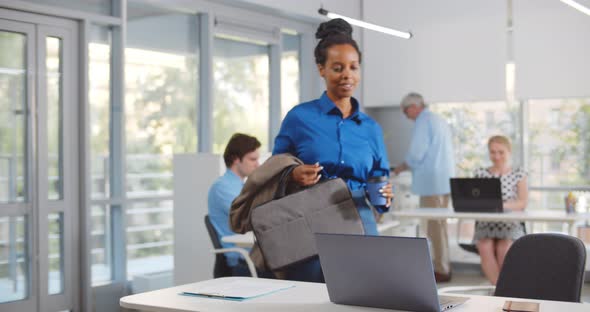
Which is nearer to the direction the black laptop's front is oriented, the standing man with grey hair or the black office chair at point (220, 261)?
the standing man with grey hair

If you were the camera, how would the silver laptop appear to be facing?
facing away from the viewer and to the right of the viewer

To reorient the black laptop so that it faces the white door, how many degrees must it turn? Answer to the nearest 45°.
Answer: approximately 90° to its left

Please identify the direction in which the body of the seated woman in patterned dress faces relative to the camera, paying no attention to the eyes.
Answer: toward the camera

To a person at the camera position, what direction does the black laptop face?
facing away from the viewer

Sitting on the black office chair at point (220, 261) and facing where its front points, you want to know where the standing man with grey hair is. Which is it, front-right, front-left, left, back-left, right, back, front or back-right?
front-left

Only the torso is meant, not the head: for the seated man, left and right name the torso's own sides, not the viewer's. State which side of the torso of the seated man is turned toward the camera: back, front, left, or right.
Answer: right

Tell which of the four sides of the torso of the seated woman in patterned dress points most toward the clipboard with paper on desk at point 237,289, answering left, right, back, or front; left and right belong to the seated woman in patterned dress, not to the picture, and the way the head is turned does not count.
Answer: front

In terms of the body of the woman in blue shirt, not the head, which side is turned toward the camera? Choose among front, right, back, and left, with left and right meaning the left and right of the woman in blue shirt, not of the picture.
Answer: front

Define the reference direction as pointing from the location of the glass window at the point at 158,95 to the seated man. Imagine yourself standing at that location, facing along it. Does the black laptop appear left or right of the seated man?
left

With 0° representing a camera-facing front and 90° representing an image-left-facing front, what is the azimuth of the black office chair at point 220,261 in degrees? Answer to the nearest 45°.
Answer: approximately 270°

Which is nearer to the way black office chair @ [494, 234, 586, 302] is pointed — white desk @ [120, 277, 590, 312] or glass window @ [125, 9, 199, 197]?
the white desk

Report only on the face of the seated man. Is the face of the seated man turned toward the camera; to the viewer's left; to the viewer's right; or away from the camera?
to the viewer's right

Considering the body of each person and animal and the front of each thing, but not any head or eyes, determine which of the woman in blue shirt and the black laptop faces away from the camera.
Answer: the black laptop

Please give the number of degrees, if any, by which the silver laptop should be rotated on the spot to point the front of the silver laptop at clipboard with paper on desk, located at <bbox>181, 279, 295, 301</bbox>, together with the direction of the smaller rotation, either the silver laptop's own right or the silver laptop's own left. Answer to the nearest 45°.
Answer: approximately 90° to the silver laptop's own left

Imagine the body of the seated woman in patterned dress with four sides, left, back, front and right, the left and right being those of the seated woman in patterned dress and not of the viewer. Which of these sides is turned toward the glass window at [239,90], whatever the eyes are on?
right
